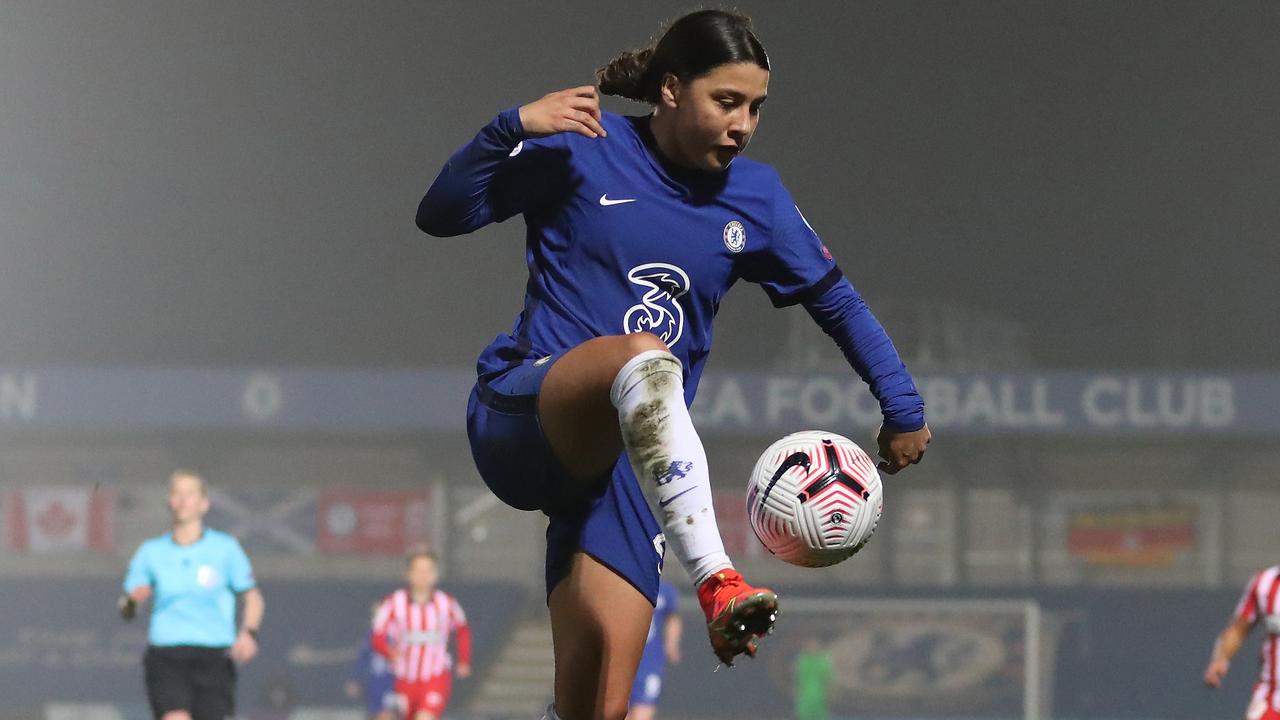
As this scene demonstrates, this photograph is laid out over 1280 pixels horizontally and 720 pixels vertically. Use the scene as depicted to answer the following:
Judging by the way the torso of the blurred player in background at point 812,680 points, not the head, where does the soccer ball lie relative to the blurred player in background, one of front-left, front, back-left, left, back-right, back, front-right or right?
front

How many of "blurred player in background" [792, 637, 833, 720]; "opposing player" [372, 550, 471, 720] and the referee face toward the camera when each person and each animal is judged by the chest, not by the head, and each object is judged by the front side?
3

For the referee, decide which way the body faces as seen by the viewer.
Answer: toward the camera

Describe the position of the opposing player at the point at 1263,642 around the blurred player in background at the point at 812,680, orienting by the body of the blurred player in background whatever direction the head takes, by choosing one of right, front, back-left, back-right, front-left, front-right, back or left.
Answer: front

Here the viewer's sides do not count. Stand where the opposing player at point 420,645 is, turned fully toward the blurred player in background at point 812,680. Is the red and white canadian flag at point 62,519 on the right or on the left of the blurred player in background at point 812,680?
left

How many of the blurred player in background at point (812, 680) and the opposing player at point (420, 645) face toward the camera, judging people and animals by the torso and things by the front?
2

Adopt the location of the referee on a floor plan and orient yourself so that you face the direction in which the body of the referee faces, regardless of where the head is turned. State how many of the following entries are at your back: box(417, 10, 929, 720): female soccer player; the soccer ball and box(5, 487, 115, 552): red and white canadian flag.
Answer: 1

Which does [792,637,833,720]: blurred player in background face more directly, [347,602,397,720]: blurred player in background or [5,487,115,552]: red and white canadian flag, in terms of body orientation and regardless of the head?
the blurred player in background

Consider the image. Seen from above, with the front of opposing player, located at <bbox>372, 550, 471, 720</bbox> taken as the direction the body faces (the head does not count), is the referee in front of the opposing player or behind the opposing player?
in front

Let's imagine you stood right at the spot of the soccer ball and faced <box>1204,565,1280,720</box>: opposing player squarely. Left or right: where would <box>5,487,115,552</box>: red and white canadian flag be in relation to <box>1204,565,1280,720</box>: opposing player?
left

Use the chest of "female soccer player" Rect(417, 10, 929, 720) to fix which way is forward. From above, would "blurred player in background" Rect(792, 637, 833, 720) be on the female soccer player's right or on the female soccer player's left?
on the female soccer player's left

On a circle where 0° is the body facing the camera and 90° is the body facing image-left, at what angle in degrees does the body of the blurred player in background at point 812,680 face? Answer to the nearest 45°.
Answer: approximately 0°

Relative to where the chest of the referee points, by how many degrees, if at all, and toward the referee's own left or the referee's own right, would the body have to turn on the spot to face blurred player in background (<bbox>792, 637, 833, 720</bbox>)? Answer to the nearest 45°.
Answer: approximately 135° to the referee's own left

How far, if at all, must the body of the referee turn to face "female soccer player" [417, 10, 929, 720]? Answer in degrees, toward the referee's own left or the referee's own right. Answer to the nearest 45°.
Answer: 0° — they already face them

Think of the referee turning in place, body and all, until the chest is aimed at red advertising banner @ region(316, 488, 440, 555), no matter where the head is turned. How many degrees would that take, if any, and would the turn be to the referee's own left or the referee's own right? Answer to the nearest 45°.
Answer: approximately 180°

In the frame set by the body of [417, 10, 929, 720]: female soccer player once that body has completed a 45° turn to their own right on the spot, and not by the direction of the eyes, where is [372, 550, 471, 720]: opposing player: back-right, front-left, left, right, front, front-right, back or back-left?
back

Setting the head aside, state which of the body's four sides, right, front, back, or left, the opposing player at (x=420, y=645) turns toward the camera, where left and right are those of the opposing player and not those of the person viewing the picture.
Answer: front

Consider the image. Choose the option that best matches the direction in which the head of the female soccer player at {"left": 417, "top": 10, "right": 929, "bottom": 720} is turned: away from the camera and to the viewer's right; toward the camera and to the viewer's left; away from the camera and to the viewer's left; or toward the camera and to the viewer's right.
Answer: toward the camera and to the viewer's right

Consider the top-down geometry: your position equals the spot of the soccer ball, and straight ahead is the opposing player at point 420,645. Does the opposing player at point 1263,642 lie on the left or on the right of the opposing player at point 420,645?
right
